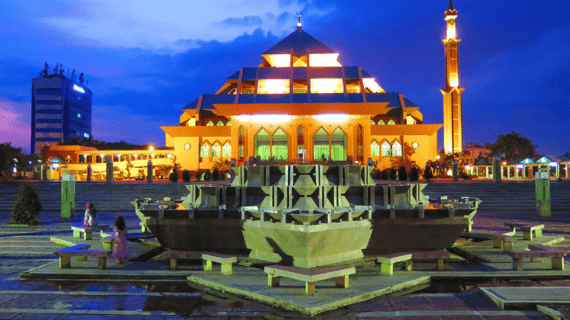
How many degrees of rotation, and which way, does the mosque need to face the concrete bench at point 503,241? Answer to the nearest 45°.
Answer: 0° — it already faces it

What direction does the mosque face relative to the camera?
toward the camera

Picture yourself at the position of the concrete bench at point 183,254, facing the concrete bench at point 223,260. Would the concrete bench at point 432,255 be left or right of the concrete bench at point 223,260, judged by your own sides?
left

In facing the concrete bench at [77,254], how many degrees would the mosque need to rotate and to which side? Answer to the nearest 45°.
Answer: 0° — it already faces it

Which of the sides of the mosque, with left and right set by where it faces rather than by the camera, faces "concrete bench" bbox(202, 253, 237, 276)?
front

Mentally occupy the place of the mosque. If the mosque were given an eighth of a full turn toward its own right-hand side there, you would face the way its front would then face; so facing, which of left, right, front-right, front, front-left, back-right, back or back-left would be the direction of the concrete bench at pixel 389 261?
front-left

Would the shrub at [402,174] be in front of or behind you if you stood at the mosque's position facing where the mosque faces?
in front

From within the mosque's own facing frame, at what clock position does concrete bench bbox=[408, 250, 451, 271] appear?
The concrete bench is roughly at 12 o'clock from the mosque.

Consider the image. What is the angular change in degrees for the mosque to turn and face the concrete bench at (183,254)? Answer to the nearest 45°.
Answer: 0° — it already faces it

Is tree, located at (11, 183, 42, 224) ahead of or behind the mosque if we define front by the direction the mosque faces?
ahead

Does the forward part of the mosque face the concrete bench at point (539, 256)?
yes
